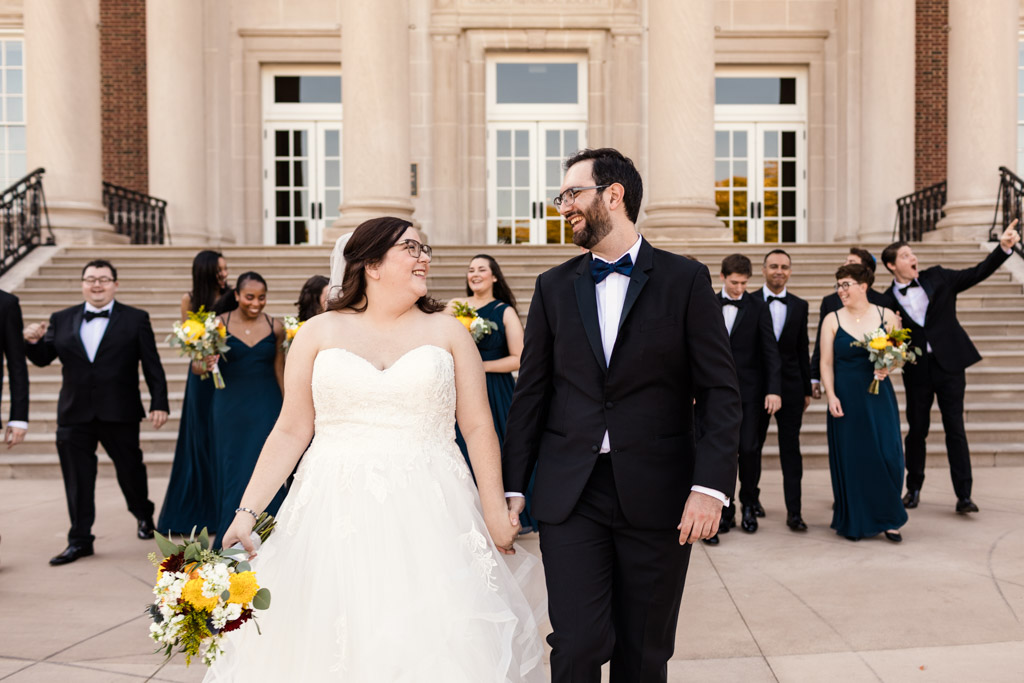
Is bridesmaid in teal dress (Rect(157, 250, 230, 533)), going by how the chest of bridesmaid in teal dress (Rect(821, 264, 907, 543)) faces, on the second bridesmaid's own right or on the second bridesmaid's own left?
on the second bridesmaid's own right

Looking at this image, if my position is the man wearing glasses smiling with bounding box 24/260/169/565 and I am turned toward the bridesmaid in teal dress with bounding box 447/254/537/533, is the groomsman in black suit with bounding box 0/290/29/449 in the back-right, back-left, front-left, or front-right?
back-right
